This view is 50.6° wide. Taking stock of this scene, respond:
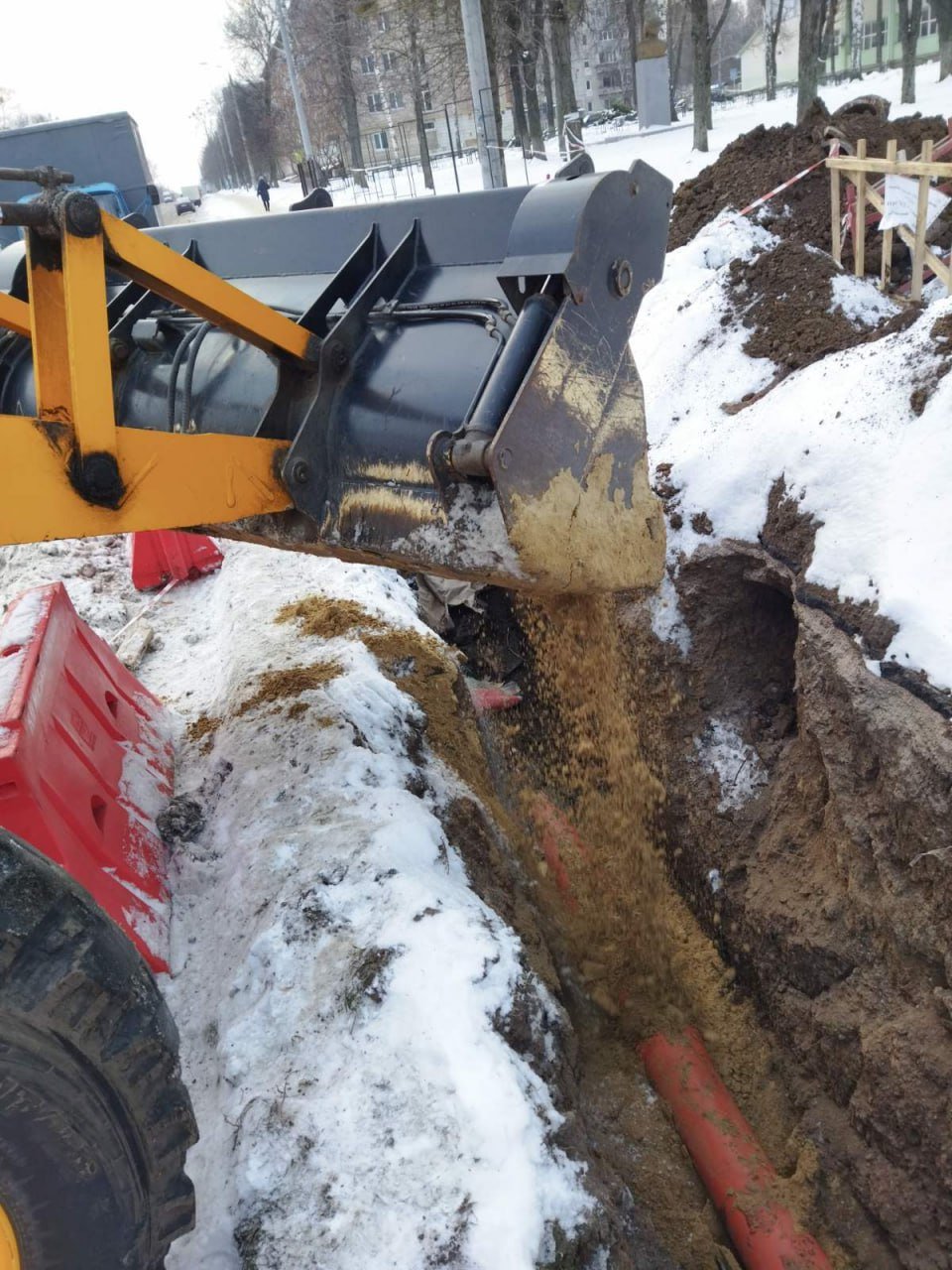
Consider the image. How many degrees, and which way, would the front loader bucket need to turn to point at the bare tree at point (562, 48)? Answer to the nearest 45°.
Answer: approximately 45° to its left

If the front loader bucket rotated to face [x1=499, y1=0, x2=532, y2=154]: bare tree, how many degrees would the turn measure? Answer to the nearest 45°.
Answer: approximately 45° to its left

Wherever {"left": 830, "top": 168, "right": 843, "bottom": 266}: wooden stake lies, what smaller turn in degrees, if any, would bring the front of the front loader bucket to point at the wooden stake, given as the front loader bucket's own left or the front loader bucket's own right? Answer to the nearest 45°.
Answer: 0° — it already faces it

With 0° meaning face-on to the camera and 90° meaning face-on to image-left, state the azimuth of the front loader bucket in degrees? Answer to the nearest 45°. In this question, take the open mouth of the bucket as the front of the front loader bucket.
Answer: approximately 225°

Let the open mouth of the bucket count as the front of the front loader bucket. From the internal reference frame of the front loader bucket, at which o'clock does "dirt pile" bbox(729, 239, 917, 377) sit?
The dirt pile is roughly at 12 o'clock from the front loader bucket.

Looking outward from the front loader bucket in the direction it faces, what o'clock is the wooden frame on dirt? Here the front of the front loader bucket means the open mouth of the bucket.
The wooden frame on dirt is roughly at 12 o'clock from the front loader bucket.
